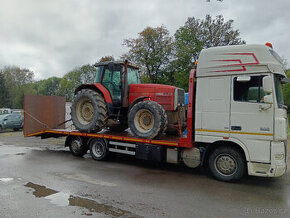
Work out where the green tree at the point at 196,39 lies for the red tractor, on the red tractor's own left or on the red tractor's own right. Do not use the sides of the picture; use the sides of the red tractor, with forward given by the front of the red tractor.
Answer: on the red tractor's own left

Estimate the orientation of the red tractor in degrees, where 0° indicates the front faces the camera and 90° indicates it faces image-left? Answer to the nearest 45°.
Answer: approximately 315°

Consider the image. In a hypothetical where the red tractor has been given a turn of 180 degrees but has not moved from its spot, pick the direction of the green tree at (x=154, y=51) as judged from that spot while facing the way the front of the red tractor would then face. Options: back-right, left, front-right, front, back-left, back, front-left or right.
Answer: front-right
